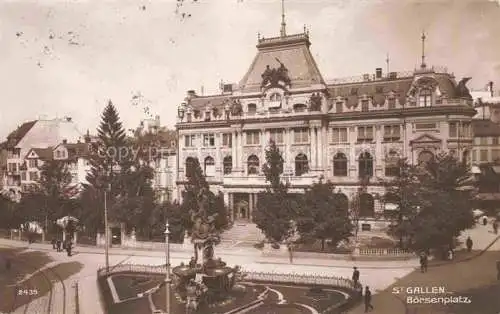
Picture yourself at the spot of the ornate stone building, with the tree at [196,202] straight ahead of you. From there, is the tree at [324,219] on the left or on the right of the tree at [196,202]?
left

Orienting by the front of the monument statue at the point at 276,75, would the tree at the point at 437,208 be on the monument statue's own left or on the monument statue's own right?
on the monument statue's own left

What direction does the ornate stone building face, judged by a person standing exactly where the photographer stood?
facing the viewer and to the left of the viewer

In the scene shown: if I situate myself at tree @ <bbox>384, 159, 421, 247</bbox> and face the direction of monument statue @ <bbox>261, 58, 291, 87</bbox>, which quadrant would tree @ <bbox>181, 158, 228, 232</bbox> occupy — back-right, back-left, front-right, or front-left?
front-left

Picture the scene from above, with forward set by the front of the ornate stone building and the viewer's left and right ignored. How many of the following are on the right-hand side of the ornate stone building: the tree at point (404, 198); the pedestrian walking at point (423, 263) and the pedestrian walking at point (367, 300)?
0

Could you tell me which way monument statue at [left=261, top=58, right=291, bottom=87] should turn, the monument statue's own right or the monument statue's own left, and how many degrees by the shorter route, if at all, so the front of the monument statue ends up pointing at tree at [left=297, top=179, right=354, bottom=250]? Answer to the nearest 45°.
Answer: approximately 45° to the monument statue's own left

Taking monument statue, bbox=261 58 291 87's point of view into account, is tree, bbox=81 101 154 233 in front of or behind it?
in front

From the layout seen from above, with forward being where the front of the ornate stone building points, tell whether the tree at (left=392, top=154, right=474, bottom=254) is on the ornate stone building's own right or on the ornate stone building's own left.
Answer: on the ornate stone building's own left

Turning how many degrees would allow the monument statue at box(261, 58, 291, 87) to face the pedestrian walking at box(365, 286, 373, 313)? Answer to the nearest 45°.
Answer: approximately 45° to its left

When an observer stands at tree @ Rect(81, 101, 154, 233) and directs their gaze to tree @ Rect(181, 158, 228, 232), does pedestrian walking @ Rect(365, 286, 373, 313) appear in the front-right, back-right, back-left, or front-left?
front-right

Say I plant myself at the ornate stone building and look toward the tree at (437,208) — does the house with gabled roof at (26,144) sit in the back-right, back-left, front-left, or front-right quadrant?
back-right

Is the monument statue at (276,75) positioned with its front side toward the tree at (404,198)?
no
